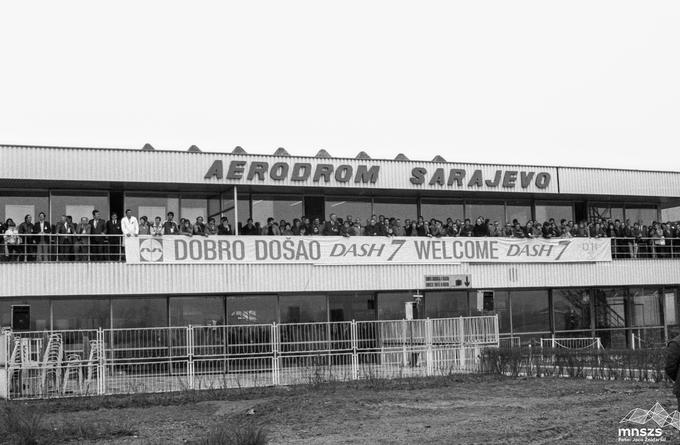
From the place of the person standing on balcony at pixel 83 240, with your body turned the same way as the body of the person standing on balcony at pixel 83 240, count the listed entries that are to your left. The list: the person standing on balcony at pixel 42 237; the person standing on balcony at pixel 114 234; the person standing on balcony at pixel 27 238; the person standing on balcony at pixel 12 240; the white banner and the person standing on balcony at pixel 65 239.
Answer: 2

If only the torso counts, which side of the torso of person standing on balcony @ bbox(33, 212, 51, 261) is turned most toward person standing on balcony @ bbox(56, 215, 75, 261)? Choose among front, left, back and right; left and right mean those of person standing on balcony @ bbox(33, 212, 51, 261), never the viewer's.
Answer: left

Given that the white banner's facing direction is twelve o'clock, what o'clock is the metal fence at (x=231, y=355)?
The metal fence is roughly at 1 o'clock from the white banner.

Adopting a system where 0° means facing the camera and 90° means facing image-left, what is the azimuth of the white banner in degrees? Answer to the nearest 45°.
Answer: approximately 0°

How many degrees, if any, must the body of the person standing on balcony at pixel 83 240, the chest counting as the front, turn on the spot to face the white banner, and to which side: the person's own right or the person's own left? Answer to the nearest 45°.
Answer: approximately 90° to the person's own left

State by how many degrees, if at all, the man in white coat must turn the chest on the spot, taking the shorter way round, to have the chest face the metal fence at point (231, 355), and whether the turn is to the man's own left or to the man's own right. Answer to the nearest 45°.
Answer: approximately 45° to the man's own left

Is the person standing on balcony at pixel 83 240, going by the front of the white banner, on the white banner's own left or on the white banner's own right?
on the white banner's own right

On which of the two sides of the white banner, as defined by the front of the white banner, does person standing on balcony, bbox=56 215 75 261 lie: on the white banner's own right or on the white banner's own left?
on the white banner's own right

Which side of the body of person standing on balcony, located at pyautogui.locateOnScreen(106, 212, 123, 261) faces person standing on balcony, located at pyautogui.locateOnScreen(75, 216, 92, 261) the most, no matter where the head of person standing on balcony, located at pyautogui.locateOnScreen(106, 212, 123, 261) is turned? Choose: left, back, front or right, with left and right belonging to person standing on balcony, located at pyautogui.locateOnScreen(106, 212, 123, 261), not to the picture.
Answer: right
